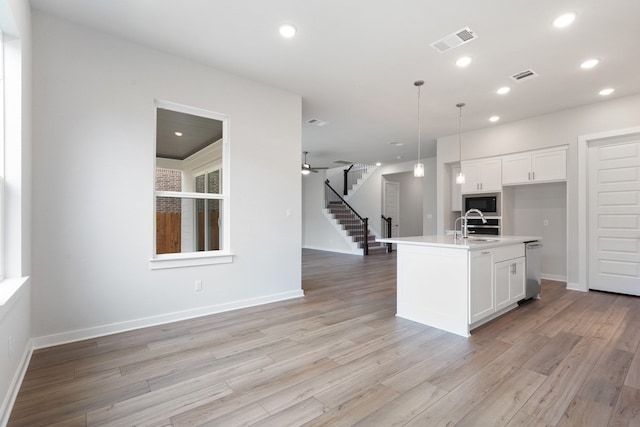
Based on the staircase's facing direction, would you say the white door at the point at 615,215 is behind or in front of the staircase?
in front

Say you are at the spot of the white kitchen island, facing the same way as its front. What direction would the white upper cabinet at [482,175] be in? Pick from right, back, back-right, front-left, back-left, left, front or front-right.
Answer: back-left

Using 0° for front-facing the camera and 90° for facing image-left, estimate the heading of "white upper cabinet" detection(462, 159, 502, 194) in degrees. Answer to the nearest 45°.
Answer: approximately 0°

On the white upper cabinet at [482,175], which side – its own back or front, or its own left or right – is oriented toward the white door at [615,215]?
left

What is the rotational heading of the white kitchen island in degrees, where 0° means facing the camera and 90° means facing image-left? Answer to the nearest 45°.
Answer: approximately 315°

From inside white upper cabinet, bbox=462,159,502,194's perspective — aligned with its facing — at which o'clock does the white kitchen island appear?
The white kitchen island is roughly at 12 o'clock from the white upper cabinet.

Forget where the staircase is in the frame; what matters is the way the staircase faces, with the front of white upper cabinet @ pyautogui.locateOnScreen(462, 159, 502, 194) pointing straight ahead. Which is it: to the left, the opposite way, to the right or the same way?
to the left

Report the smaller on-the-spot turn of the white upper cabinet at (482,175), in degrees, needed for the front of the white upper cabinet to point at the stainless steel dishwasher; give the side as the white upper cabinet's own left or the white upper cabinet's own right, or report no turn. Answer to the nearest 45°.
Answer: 0° — it already faces it

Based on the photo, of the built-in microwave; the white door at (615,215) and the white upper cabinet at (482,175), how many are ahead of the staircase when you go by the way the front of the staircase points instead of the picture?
3

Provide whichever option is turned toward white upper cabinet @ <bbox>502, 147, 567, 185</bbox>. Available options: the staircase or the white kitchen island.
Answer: the staircase

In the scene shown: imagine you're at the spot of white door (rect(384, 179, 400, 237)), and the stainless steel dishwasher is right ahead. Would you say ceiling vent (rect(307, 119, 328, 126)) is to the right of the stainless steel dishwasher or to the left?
right

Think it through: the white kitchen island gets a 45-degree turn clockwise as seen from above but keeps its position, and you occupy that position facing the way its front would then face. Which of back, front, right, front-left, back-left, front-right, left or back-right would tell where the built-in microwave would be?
back

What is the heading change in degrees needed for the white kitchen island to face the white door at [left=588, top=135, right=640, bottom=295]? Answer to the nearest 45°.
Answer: approximately 90° to its left
